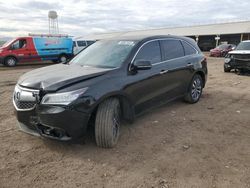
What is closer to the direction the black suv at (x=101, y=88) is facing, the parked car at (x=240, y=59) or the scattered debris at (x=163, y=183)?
the scattered debris

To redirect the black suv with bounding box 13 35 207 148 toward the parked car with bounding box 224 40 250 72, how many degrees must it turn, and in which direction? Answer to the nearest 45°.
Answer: approximately 180°

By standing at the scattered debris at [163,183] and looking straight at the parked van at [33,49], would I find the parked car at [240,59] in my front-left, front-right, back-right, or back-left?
front-right

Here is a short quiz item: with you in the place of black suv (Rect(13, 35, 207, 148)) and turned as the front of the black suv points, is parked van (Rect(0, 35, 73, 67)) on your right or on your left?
on your right

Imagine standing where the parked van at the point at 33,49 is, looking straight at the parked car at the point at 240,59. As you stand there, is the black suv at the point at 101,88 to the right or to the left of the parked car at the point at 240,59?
right

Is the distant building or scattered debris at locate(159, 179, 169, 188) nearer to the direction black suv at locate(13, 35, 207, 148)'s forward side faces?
the scattered debris

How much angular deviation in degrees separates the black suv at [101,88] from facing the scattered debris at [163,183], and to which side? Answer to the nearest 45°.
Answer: approximately 90° to its left

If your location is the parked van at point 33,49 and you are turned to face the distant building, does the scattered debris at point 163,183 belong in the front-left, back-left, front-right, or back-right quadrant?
back-right

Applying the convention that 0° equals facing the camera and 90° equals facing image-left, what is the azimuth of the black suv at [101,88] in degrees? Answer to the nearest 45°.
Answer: approximately 45°
